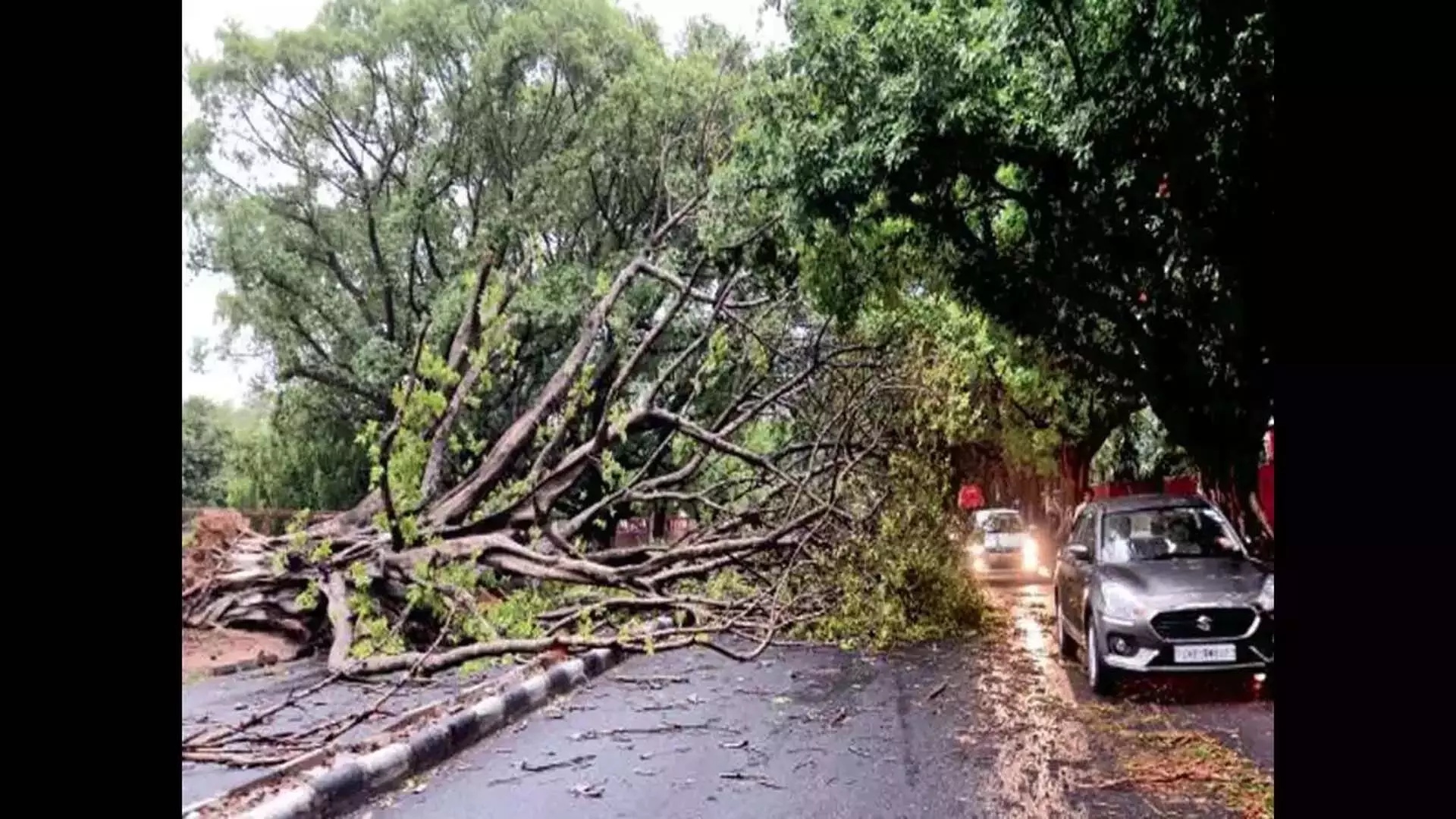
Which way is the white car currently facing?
toward the camera

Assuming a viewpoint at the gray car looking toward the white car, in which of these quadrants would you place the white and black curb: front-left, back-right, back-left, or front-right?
back-left

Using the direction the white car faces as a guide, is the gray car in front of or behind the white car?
in front

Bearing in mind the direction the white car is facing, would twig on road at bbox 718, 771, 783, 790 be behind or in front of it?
in front

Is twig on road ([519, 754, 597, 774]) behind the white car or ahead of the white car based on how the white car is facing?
ahead

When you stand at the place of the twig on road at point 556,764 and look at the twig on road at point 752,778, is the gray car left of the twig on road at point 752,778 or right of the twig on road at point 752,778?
left

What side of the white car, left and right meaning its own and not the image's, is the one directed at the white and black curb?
front
